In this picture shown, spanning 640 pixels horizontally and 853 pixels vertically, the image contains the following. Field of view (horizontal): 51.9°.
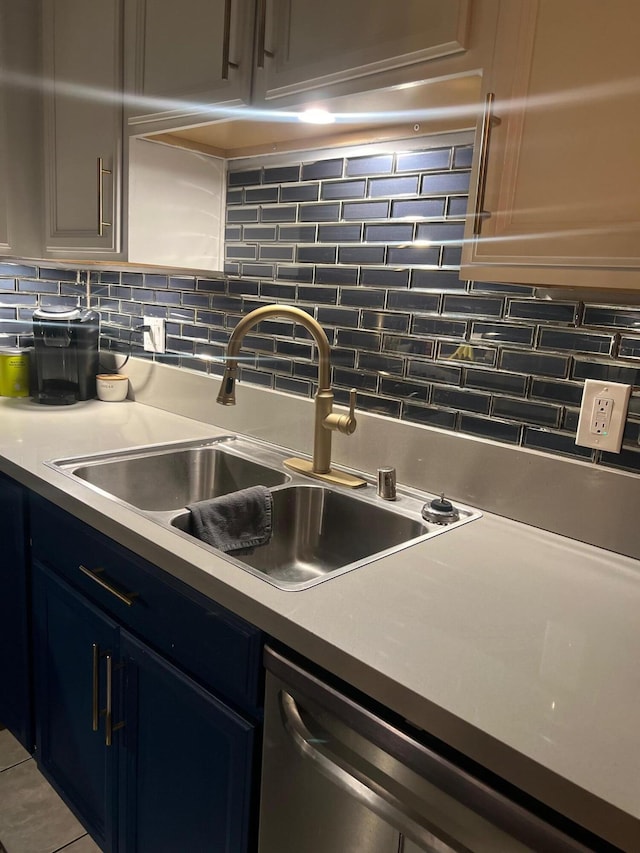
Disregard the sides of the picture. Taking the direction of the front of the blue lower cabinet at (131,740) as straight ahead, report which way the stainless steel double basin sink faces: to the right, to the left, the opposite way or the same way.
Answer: the same way

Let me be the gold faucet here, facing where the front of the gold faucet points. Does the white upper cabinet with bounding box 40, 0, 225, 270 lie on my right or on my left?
on my right

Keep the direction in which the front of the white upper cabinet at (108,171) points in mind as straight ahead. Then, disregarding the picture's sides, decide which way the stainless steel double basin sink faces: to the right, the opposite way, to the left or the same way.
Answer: the same way

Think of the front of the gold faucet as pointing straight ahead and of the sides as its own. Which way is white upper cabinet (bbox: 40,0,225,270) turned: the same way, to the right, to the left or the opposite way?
the same way

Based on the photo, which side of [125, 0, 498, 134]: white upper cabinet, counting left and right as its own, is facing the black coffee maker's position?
right

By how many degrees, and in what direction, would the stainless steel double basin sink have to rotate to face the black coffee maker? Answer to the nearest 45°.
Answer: approximately 90° to its right

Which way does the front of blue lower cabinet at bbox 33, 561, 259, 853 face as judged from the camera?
facing the viewer and to the left of the viewer

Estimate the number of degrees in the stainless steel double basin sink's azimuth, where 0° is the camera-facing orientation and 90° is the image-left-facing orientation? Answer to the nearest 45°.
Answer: approximately 45°

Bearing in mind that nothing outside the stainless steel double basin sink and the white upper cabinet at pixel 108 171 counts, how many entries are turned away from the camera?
0

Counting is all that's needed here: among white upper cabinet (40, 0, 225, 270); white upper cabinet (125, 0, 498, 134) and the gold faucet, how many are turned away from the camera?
0

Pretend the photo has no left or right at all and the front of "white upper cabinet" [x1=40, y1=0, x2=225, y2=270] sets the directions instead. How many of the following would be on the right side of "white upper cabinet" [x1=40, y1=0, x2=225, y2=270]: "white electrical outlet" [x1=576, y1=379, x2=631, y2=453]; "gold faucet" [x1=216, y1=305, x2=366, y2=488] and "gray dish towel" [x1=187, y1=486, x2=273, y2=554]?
0

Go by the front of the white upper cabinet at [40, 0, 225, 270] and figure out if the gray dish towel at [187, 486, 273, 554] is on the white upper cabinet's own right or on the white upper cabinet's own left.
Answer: on the white upper cabinet's own left

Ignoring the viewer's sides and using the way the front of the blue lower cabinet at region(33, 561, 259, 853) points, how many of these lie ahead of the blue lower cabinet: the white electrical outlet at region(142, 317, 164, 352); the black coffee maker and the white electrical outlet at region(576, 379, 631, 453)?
0

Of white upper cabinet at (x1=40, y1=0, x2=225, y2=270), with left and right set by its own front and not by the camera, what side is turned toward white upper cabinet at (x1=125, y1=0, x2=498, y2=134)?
left

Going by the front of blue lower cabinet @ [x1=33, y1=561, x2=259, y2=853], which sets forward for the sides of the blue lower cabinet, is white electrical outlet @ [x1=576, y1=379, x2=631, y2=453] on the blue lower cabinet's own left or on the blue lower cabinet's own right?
on the blue lower cabinet's own left

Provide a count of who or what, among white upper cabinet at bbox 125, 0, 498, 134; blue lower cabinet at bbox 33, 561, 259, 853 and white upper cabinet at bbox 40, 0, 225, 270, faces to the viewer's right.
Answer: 0
